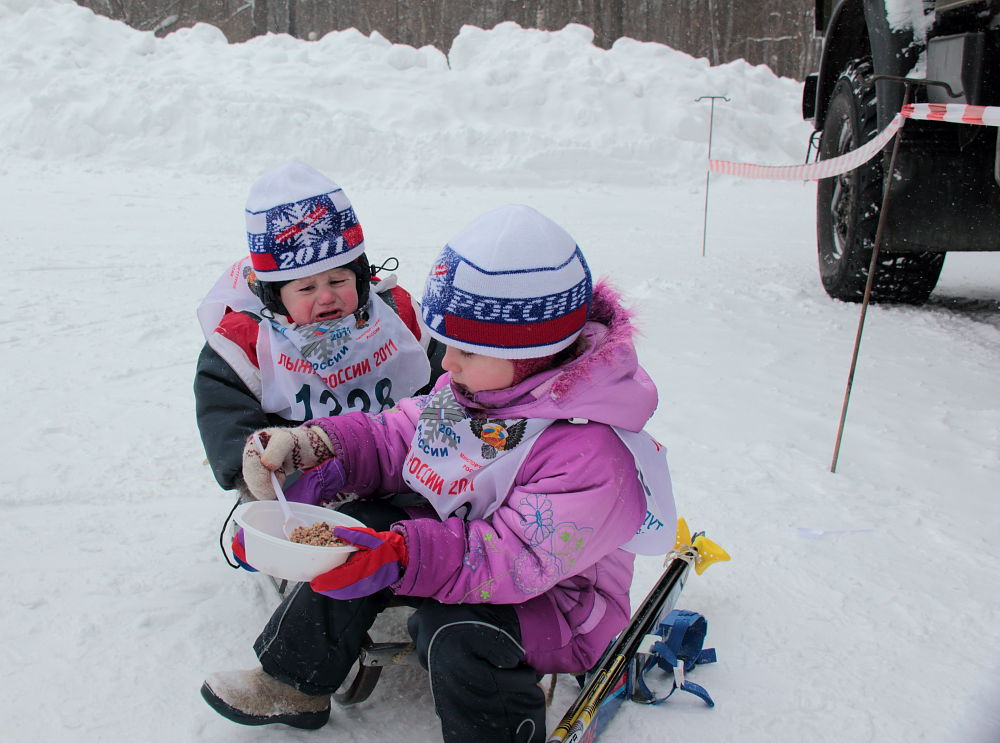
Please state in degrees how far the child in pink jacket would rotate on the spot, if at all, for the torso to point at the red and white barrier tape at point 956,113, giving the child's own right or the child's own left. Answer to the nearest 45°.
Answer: approximately 180°

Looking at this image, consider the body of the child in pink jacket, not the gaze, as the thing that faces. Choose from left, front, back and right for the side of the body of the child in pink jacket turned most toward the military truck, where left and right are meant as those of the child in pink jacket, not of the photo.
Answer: back

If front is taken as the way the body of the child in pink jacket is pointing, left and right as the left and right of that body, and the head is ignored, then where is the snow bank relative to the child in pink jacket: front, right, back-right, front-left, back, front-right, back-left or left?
back-right

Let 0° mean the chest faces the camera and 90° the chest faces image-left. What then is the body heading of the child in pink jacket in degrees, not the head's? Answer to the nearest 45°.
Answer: approximately 45°

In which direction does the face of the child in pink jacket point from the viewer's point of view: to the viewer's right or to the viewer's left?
to the viewer's left

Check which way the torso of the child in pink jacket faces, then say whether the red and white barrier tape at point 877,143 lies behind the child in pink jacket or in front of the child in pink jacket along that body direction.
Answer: behind
